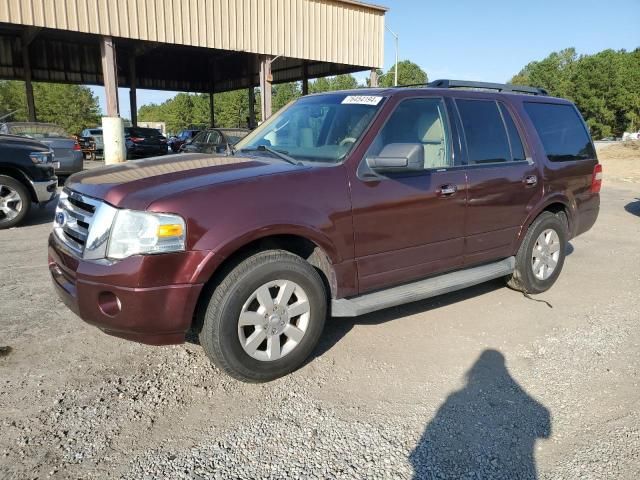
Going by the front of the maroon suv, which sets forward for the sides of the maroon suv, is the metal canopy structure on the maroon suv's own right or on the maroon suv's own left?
on the maroon suv's own right

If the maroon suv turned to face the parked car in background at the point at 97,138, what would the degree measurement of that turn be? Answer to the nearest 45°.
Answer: approximately 90° to its right

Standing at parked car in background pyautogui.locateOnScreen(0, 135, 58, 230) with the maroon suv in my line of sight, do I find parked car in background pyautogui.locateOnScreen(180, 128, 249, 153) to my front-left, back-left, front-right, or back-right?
back-left

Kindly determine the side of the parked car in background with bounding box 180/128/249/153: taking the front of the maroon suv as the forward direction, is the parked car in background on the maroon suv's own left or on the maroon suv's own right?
on the maroon suv's own right

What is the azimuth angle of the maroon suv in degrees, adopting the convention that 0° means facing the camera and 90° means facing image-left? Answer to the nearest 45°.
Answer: approximately 45°
